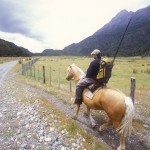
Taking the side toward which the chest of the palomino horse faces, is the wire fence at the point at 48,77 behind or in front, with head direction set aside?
in front

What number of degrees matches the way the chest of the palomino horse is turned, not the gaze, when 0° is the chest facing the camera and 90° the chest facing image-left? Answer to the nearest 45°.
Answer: approximately 135°
